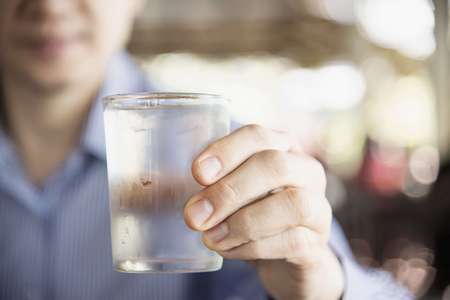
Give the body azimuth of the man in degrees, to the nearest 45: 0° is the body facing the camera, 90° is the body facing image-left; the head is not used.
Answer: approximately 0°
